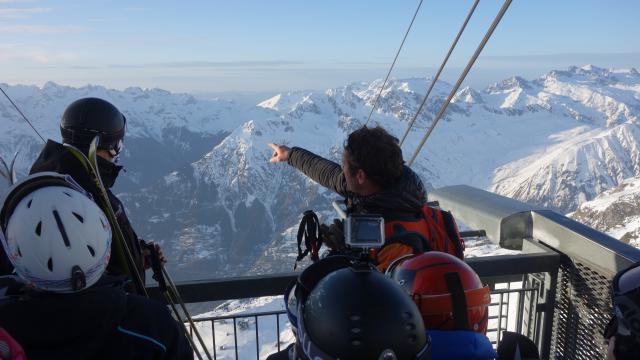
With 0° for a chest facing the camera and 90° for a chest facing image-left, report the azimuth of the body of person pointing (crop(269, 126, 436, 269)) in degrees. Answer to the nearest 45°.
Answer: approximately 135°

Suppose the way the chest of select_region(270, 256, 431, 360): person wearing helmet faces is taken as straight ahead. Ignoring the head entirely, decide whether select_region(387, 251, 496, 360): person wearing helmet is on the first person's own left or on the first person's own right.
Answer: on the first person's own right

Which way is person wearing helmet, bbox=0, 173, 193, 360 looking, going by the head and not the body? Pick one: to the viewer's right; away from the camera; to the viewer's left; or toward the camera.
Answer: away from the camera

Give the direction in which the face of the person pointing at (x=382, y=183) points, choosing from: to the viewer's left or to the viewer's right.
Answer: to the viewer's left

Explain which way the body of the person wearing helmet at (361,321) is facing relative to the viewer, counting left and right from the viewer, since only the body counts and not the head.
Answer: facing away from the viewer and to the left of the viewer

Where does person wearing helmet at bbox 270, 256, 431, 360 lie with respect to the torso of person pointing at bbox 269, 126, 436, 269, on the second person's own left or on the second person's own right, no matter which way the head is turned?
on the second person's own left
